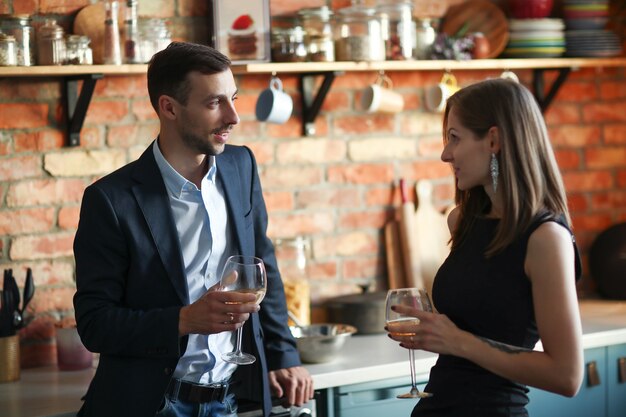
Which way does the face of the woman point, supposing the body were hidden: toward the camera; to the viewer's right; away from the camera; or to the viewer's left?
to the viewer's left

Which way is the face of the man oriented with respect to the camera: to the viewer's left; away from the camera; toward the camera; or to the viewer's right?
to the viewer's right

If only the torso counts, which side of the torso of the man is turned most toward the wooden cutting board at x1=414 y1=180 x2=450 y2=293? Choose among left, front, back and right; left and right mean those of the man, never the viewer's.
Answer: left

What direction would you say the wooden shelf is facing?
toward the camera

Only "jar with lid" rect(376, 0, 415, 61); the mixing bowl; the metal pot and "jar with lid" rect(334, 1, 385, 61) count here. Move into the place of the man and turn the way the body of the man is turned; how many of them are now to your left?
4

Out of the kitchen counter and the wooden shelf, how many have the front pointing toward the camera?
2

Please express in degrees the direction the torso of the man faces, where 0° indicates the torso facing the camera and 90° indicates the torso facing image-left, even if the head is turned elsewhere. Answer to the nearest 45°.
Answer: approximately 315°

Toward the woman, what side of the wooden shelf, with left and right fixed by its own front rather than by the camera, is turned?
front

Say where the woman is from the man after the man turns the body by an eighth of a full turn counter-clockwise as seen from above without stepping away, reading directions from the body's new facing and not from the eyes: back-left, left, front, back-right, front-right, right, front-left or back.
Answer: front-right
